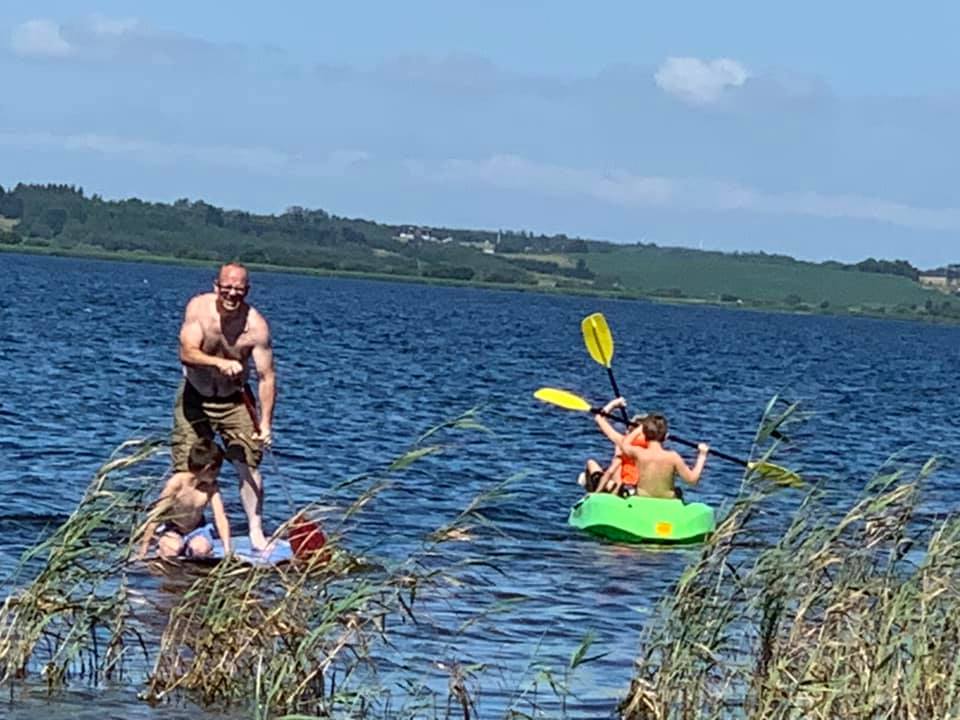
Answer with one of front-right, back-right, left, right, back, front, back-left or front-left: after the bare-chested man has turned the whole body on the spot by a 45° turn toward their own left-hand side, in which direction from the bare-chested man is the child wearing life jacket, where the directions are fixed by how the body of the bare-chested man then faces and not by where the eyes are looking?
left

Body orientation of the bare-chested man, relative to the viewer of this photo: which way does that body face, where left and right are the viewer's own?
facing the viewer

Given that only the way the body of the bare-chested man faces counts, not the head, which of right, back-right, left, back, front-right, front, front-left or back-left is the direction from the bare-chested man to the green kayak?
back-left

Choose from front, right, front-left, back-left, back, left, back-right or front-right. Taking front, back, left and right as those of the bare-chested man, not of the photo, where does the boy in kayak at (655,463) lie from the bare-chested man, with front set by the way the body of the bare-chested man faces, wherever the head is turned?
back-left
